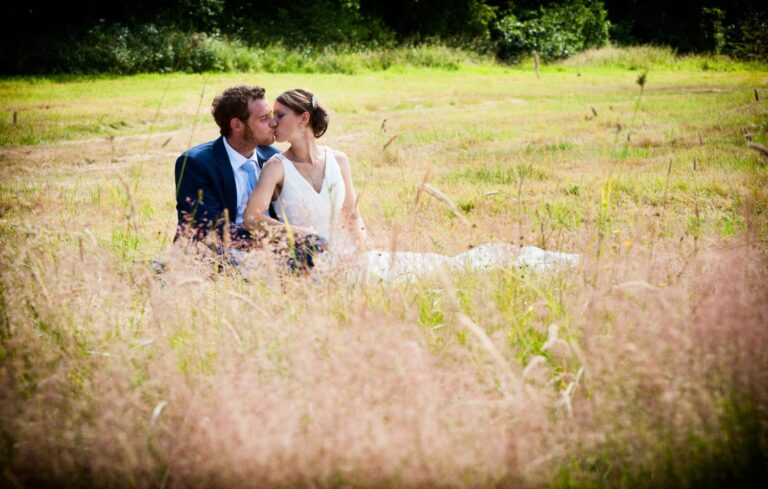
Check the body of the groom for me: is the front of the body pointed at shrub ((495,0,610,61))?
no

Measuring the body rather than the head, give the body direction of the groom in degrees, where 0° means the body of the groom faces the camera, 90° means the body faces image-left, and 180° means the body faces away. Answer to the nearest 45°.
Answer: approximately 315°

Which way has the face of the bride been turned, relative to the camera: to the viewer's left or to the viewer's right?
to the viewer's left

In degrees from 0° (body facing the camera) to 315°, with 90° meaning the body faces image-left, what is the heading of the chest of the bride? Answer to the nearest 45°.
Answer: approximately 0°

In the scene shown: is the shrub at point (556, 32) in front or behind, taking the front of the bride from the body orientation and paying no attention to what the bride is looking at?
behind

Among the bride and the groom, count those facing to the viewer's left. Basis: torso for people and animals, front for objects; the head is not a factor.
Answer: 0
